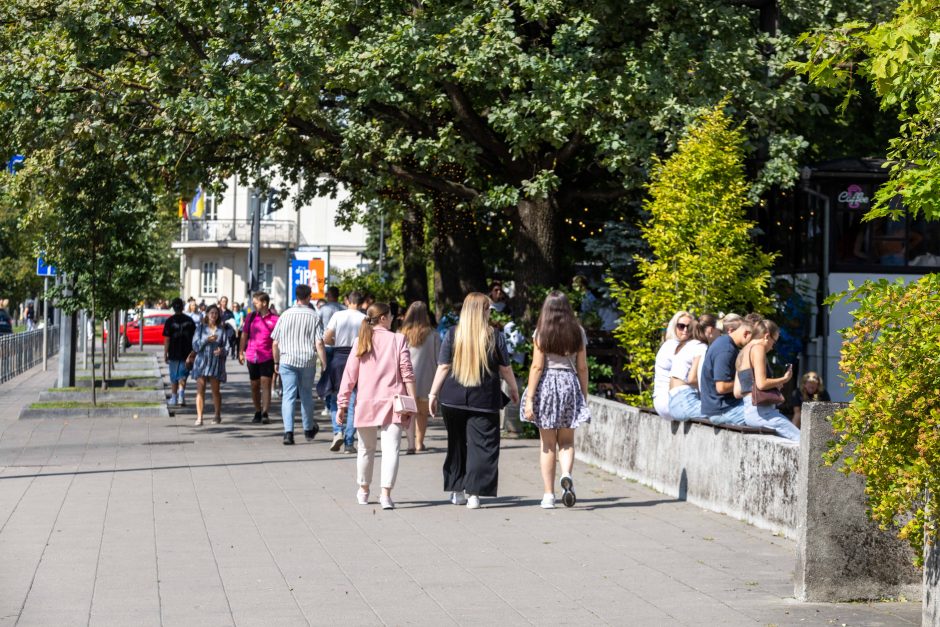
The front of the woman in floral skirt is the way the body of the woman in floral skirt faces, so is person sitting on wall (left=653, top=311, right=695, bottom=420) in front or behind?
in front

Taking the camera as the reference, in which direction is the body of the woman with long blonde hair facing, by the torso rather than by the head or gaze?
away from the camera

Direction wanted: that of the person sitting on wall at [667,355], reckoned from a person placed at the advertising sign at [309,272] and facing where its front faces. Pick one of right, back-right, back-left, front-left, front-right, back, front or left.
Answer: front

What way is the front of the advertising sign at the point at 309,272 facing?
toward the camera

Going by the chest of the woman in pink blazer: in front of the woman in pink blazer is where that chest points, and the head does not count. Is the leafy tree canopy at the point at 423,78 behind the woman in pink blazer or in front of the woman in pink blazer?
in front

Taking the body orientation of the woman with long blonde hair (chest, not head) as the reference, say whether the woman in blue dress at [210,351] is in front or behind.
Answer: in front

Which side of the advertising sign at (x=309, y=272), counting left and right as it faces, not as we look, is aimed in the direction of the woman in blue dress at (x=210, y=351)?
front

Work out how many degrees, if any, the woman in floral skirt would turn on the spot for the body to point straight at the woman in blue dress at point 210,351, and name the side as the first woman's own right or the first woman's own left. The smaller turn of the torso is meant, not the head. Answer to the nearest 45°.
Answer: approximately 45° to the first woman's own left

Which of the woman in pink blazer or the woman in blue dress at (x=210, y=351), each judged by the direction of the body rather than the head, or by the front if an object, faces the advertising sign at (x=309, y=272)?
the woman in pink blazer

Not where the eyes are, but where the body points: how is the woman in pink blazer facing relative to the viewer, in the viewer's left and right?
facing away from the viewer

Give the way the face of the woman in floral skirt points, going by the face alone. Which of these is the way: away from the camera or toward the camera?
away from the camera

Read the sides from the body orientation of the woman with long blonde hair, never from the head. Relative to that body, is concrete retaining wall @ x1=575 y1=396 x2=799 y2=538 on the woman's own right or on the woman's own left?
on the woman's own right

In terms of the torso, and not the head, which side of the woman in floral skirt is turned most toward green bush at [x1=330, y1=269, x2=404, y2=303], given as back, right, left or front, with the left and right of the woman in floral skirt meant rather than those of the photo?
front

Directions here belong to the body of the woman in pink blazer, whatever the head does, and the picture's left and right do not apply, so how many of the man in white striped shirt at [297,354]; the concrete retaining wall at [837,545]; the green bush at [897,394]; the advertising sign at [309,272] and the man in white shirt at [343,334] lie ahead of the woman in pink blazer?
3

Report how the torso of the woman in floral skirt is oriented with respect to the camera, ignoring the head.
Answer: away from the camera
